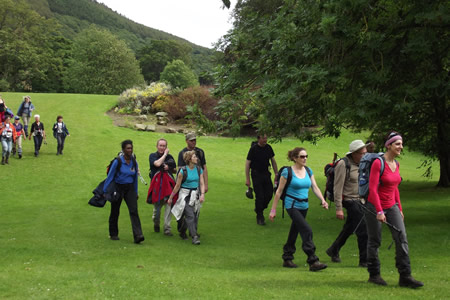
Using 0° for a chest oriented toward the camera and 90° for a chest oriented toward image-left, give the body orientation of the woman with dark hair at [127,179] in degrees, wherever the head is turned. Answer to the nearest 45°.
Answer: approximately 315°

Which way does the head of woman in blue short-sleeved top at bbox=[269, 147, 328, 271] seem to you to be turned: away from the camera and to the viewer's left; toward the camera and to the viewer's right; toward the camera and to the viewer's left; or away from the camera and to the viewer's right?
toward the camera and to the viewer's right

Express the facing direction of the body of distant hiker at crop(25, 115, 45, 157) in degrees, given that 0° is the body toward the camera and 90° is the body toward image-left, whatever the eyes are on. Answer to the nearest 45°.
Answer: approximately 0°

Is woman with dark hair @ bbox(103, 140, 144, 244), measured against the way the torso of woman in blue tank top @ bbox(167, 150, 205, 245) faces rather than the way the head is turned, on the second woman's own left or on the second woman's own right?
on the second woman's own right

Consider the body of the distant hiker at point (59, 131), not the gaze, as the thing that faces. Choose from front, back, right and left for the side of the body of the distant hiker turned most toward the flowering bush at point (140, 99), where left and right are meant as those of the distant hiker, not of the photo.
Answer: back

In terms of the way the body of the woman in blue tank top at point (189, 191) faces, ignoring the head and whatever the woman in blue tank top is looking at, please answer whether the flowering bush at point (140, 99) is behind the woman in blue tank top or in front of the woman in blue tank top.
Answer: behind

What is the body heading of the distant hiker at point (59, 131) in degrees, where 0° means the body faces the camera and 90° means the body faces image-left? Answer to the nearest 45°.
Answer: approximately 0°

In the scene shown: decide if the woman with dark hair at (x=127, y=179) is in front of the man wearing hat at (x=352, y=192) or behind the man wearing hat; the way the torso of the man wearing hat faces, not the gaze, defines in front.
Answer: behind

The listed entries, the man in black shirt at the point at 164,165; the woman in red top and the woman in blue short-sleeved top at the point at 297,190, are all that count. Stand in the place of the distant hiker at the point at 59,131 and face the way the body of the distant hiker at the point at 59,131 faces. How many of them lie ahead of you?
3
